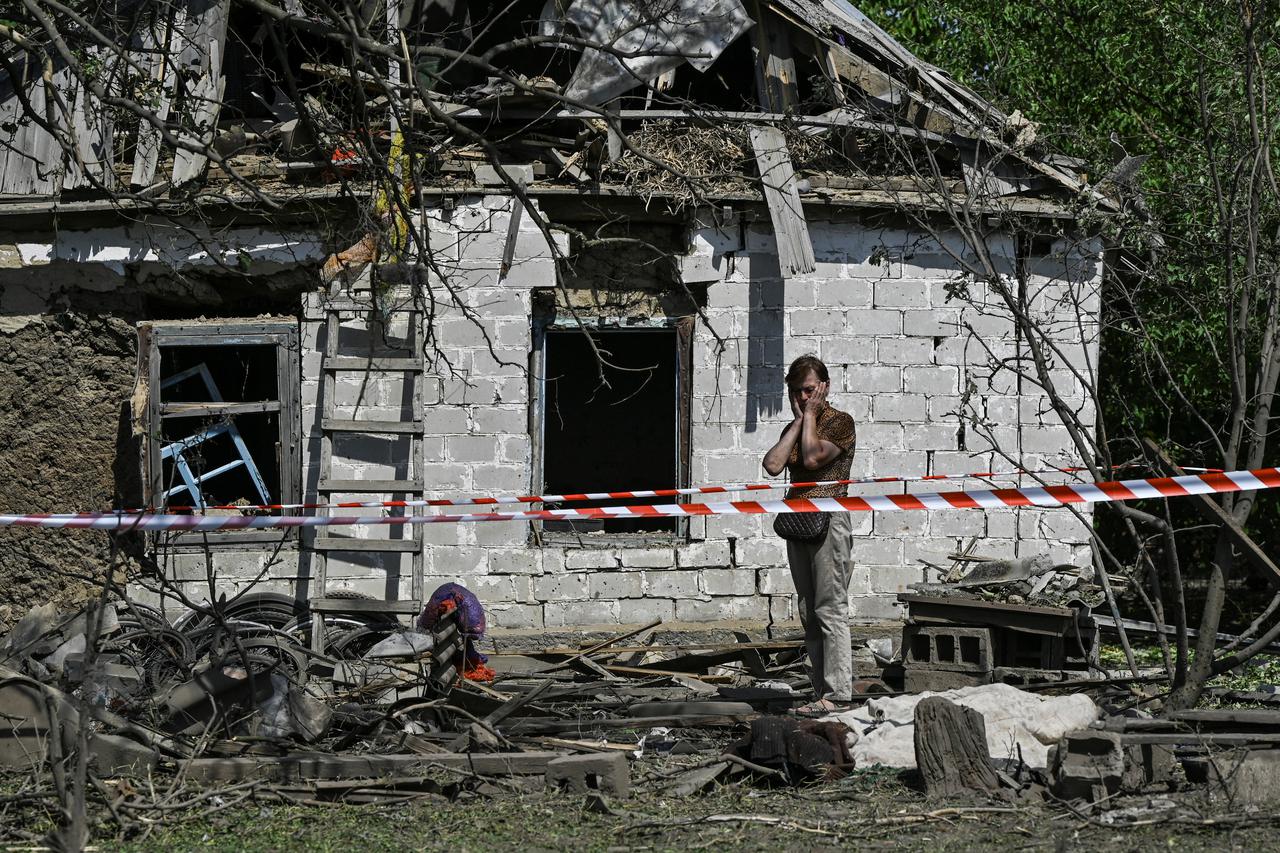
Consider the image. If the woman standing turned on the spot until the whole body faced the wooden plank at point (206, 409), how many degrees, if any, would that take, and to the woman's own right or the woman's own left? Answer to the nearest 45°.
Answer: approximately 90° to the woman's own right

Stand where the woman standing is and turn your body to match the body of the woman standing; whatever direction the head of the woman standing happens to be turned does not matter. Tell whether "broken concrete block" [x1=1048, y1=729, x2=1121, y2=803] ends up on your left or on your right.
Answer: on your left

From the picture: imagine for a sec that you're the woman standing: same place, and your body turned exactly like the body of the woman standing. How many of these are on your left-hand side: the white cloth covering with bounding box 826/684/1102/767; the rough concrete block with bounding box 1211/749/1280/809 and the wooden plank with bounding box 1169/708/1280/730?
3

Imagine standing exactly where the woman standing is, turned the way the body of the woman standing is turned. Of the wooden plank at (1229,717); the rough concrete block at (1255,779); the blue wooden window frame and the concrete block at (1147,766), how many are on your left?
3

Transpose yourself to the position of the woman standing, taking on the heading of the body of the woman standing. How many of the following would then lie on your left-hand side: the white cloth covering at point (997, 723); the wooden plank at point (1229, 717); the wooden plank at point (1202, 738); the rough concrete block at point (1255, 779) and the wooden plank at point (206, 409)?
4

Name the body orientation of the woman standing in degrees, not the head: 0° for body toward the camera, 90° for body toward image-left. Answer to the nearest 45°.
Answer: approximately 45°
